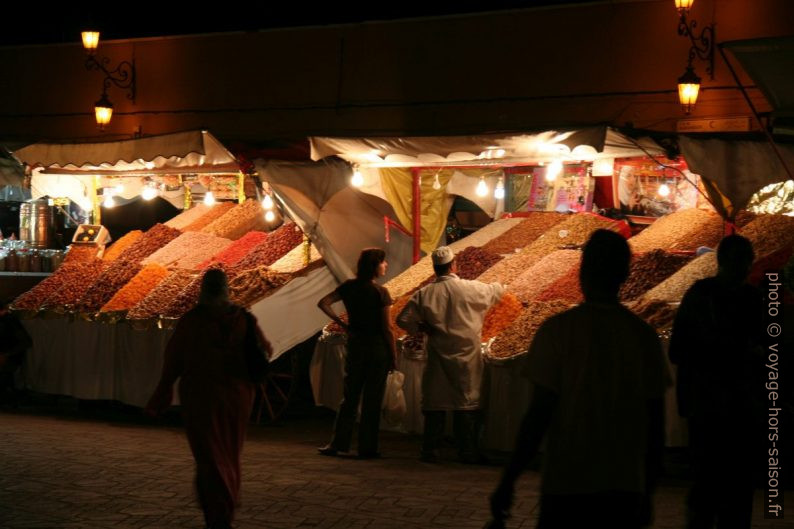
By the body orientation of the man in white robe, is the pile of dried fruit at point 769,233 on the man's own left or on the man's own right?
on the man's own right

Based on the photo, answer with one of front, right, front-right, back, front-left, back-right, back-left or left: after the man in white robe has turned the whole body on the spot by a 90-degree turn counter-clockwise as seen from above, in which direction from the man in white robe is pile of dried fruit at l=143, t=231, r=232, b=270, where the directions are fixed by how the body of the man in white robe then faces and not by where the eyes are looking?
front-right

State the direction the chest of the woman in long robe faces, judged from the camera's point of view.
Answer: away from the camera

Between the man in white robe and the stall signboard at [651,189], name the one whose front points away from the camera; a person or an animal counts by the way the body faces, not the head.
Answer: the man in white robe

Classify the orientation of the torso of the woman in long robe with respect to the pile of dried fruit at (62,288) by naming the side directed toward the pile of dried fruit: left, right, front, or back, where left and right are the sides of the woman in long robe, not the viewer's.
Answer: front

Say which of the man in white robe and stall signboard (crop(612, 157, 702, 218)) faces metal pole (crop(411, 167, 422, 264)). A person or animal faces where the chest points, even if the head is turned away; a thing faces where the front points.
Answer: the man in white robe

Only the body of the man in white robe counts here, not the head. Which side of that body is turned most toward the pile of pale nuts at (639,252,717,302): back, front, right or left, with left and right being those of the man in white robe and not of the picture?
right

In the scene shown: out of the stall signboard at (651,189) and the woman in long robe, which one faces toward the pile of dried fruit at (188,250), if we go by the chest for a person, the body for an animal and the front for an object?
the woman in long robe

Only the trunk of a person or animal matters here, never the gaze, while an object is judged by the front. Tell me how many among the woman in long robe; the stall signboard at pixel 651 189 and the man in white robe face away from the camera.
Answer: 2

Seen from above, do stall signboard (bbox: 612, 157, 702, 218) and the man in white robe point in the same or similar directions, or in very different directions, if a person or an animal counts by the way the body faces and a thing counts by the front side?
very different directions

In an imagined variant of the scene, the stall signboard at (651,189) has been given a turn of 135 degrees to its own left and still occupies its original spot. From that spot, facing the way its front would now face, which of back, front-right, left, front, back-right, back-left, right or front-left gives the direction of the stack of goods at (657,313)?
back-right

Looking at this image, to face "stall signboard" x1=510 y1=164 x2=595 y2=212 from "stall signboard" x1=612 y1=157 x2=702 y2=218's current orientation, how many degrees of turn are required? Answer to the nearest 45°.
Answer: approximately 135° to its right

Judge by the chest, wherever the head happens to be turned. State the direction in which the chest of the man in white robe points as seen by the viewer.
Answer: away from the camera

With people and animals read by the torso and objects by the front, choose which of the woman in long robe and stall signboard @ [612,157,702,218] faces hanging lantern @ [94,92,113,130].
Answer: the woman in long robe

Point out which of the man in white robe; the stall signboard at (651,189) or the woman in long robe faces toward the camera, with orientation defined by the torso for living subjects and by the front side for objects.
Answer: the stall signboard

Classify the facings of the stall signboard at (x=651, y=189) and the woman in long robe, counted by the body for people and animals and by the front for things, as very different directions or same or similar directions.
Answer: very different directions

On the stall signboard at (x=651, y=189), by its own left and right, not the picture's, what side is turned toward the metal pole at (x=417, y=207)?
right
